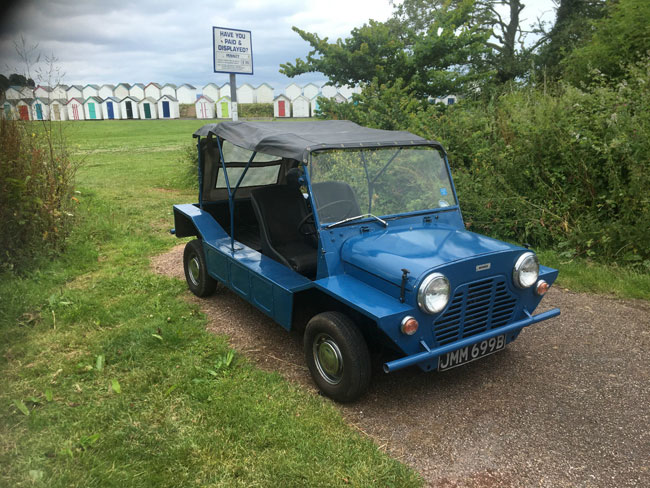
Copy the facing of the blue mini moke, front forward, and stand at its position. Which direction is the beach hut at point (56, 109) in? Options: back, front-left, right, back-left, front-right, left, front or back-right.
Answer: back

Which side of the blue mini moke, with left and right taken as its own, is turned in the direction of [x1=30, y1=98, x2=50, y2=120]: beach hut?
back

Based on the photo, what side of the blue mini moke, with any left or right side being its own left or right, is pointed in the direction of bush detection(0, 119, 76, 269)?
back

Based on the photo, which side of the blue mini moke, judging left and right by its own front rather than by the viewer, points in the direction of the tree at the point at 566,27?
left

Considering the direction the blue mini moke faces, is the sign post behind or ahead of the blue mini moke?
behind

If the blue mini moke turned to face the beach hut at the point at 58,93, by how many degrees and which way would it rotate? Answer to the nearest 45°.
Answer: approximately 180°
